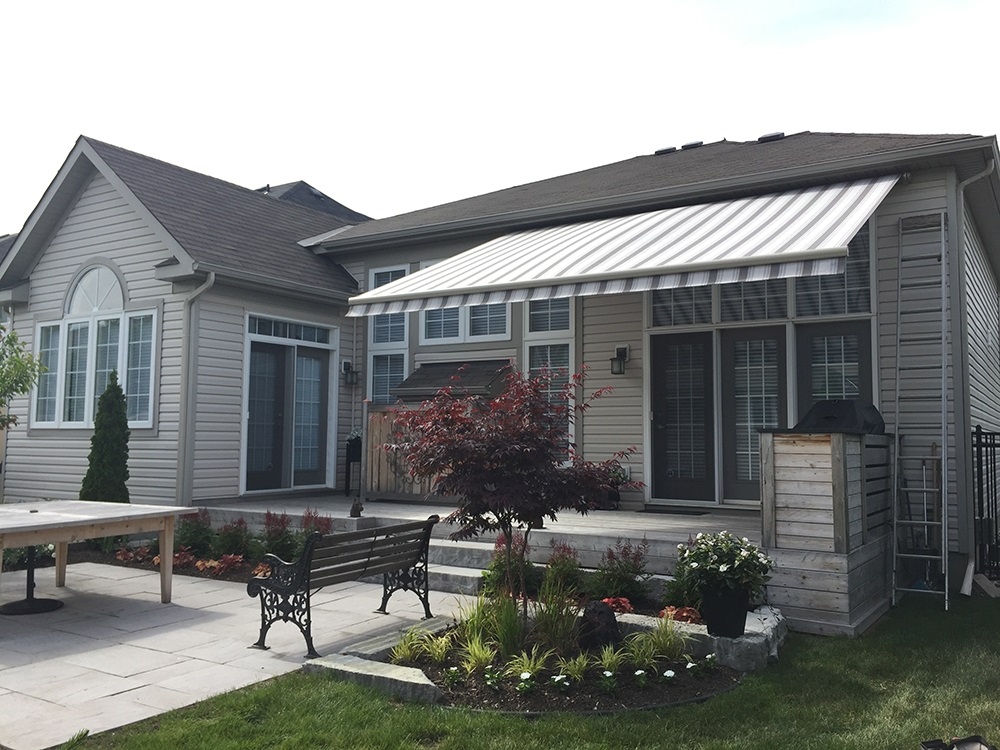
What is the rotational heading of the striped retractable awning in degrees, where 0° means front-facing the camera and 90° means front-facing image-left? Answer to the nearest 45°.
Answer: approximately 45°

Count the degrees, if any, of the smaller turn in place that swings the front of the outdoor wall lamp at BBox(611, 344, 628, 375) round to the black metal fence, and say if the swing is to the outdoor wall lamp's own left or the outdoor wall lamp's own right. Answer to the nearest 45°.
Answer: approximately 135° to the outdoor wall lamp's own left

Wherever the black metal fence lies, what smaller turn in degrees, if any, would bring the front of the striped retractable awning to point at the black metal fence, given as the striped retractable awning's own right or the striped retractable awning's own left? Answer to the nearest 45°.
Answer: approximately 135° to the striped retractable awning's own left

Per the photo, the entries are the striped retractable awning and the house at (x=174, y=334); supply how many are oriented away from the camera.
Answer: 0

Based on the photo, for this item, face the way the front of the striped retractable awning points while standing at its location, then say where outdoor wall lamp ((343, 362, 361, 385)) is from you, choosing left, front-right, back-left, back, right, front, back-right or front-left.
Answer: right
